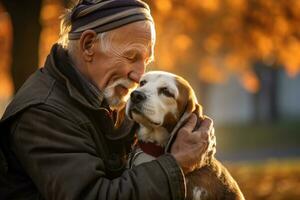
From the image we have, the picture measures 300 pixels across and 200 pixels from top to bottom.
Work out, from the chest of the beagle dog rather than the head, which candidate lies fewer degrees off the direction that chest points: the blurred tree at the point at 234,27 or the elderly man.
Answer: the elderly man

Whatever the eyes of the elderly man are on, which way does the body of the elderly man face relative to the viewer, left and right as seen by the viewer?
facing to the right of the viewer

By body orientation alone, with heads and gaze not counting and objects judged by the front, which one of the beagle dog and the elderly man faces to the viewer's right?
the elderly man

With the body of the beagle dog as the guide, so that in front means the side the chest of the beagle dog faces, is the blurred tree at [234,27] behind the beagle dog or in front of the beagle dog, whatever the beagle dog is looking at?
behind

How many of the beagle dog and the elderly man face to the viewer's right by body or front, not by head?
1

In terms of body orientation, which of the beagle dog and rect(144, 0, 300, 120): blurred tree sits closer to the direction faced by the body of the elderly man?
the beagle dog

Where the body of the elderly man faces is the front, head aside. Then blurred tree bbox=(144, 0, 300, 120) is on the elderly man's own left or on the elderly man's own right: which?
on the elderly man's own left

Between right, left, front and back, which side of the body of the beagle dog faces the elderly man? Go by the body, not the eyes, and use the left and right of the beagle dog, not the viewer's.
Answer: front

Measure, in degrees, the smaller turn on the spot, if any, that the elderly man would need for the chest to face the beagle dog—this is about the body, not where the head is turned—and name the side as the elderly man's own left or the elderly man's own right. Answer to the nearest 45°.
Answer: approximately 45° to the elderly man's own left

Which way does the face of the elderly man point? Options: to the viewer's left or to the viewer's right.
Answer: to the viewer's right
